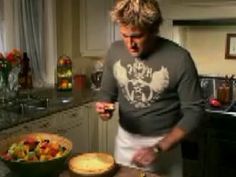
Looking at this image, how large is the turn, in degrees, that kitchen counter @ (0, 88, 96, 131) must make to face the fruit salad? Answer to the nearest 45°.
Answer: approximately 45° to its right

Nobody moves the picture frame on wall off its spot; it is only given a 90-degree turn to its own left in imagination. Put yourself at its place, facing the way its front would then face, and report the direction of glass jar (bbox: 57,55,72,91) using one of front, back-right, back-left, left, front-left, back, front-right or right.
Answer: back

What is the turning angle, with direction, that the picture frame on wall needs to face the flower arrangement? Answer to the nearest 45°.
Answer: approximately 45° to its right

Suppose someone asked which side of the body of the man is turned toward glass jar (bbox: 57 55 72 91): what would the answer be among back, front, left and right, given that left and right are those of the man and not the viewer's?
right

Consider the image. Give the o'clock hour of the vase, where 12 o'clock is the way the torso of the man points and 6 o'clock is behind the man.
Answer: The vase is roughly at 3 o'clock from the man.

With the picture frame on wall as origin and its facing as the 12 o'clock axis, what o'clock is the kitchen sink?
The kitchen sink is roughly at 2 o'clock from the picture frame on wall.

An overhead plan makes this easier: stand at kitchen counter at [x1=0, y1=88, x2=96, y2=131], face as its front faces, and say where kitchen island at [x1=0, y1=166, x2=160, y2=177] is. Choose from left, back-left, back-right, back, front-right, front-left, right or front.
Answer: front-right
